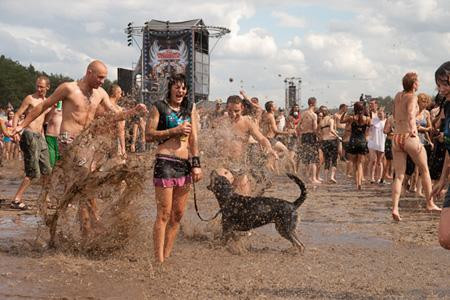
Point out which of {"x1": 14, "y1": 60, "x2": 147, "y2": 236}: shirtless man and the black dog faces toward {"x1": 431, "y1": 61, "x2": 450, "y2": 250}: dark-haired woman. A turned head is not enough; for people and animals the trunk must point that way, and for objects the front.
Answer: the shirtless man

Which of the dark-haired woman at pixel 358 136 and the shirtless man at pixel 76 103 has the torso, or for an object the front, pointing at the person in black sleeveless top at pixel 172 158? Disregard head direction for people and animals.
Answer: the shirtless man

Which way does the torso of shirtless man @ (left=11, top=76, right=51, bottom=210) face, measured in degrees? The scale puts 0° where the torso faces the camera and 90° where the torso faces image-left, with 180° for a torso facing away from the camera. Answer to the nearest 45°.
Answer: approximately 315°

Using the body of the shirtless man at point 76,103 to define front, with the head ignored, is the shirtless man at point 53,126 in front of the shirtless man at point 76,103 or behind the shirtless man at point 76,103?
behind

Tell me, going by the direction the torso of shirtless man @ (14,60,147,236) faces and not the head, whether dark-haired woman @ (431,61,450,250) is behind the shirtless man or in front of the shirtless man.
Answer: in front

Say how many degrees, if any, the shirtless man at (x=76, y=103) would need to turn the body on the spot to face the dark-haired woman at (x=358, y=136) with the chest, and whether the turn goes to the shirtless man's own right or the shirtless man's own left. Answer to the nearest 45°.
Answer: approximately 90° to the shirtless man's own left

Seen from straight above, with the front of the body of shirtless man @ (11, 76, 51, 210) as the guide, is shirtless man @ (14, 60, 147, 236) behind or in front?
in front

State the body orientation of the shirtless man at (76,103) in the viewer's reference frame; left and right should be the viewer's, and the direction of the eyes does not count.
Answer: facing the viewer and to the right of the viewer

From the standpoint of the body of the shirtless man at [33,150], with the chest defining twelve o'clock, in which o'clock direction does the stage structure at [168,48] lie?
The stage structure is roughly at 8 o'clock from the shirtless man.

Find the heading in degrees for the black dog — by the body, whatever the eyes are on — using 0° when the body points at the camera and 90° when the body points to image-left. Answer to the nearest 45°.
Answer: approximately 90°
